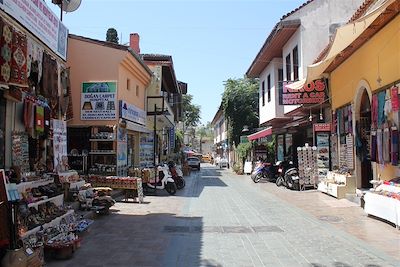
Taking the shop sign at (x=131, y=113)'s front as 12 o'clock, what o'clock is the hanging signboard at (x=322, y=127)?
The hanging signboard is roughly at 11 o'clock from the shop sign.

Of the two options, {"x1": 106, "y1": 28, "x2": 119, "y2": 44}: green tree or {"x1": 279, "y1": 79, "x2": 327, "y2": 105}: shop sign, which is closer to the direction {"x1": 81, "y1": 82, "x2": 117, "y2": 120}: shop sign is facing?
the shop sign

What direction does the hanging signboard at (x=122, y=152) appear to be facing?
toward the camera

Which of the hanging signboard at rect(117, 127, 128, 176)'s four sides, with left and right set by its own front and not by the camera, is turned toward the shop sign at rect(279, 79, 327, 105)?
left

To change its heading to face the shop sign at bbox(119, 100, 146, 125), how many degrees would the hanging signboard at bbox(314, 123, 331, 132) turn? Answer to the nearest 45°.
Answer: approximately 90° to its right

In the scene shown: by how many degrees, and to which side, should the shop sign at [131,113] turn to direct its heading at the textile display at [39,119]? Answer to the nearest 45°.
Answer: approximately 45° to its right

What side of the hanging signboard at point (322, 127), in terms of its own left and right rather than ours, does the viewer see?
front

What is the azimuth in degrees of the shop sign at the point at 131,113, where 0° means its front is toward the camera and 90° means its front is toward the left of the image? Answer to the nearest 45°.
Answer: approximately 315°

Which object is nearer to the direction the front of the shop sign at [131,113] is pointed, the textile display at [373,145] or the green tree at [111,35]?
the textile display
